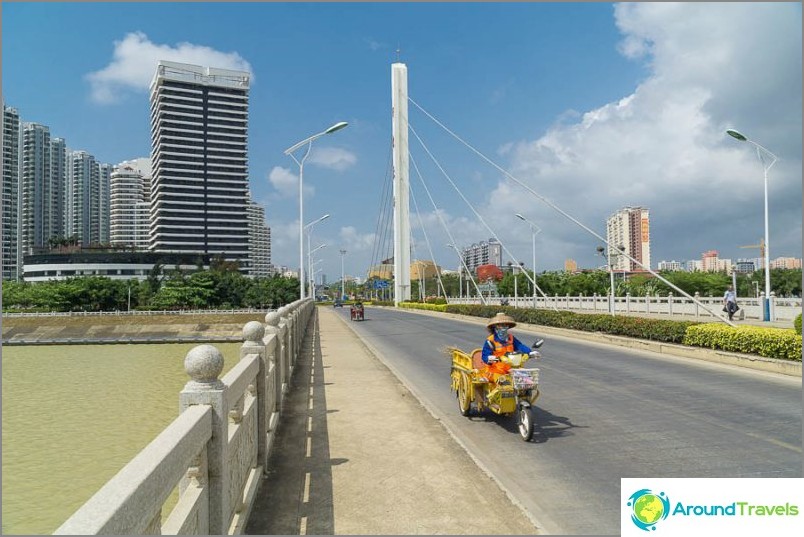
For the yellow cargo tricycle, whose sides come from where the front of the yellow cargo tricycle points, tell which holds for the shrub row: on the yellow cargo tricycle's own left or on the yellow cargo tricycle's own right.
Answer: on the yellow cargo tricycle's own left

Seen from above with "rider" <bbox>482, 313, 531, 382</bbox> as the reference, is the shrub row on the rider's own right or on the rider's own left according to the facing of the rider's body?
on the rider's own left

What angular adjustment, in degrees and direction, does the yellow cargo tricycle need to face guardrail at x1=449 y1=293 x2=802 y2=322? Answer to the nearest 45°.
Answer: approximately 135° to its left

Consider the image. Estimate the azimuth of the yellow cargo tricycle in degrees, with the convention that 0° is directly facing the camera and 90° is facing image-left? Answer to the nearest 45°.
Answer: approximately 315°

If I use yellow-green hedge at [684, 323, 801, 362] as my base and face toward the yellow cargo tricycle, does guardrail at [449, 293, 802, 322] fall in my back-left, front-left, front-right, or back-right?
back-right

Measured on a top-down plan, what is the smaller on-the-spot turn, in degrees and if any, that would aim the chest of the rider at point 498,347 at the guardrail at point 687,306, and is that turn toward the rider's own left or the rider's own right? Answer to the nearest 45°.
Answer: approximately 135° to the rider's own left

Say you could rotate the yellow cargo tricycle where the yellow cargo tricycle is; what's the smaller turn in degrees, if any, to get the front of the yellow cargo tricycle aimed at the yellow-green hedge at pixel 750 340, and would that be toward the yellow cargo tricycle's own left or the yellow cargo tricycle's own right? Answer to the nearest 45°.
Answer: approximately 90° to the yellow cargo tricycle's own left
